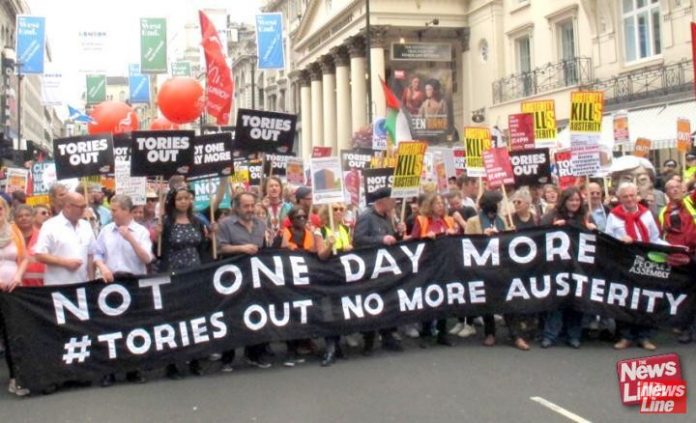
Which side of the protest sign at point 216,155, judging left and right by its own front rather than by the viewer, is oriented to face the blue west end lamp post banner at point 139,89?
back

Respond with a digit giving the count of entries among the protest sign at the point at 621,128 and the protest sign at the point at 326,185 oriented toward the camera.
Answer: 2

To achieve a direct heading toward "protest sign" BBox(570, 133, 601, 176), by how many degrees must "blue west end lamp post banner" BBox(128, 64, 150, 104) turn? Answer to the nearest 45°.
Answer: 0° — it already faces it

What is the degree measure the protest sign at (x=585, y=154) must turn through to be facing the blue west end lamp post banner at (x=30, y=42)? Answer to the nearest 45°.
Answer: approximately 135° to its right

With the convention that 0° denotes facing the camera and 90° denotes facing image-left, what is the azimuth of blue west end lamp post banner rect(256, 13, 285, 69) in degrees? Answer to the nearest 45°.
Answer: approximately 0°

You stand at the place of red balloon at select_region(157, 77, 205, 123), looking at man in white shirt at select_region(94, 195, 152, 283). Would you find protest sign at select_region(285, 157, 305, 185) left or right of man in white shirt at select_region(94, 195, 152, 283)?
left

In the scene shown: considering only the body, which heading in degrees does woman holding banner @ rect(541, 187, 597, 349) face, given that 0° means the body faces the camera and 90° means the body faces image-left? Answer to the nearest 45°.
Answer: approximately 0°
